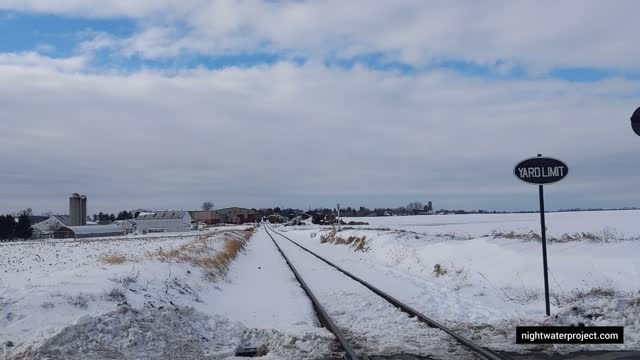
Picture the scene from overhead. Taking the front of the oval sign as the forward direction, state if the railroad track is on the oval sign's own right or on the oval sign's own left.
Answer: on the oval sign's own right

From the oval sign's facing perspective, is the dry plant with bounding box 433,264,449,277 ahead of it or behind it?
behind

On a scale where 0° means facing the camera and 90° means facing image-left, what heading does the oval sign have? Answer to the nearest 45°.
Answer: approximately 0°

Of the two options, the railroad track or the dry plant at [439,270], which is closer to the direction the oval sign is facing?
the railroad track
